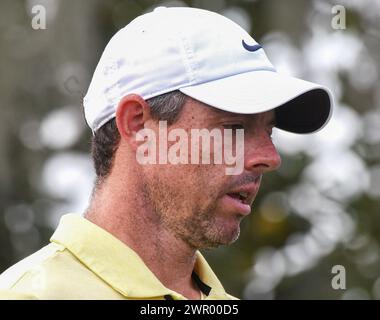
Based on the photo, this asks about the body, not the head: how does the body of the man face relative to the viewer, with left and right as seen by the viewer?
facing to the right of the viewer

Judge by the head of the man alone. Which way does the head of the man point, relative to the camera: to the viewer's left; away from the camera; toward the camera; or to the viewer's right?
to the viewer's right
